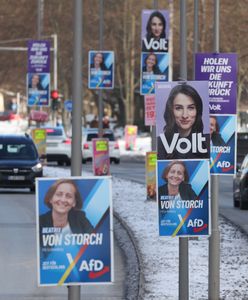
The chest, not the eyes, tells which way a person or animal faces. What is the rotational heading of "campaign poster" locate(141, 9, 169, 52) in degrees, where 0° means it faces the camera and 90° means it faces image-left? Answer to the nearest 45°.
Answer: approximately 0°

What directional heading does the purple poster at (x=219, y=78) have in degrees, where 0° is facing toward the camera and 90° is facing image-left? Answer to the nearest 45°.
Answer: approximately 0°

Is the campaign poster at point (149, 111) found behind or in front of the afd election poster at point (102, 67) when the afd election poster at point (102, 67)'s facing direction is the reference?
in front

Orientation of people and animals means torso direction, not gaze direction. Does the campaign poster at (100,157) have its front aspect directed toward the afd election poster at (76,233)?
yes

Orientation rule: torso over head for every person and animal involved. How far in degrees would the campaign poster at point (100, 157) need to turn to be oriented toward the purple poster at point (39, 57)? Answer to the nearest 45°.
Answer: approximately 180°

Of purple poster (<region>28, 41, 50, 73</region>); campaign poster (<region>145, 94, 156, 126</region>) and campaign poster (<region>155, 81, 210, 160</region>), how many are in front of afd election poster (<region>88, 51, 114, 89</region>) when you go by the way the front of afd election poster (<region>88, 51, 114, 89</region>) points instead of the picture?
2

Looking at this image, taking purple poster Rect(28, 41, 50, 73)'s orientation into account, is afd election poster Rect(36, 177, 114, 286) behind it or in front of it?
in front

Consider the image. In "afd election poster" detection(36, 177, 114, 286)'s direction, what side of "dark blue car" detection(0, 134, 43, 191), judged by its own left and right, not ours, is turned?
front

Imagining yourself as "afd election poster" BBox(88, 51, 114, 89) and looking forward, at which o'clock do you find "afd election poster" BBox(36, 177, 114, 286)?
"afd election poster" BBox(36, 177, 114, 286) is roughly at 12 o'clock from "afd election poster" BBox(88, 51, 114, 89).
